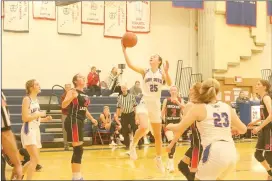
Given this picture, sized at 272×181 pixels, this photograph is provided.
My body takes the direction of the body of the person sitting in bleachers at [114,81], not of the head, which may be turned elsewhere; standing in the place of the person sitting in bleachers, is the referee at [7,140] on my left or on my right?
on my right

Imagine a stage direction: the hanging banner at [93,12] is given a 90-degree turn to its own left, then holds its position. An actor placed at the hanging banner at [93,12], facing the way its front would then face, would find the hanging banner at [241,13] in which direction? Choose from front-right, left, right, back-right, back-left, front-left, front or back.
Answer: front

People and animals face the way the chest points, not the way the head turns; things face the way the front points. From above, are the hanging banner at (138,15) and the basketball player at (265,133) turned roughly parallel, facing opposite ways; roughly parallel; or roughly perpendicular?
roughly perpendicular

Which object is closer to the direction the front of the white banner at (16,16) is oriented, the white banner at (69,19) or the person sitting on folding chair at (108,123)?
the person sitting on folding chair

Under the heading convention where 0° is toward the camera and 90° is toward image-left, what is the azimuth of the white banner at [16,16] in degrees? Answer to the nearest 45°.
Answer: approximately 0°

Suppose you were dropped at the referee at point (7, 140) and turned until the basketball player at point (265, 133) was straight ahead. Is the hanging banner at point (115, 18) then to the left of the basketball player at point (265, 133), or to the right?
left

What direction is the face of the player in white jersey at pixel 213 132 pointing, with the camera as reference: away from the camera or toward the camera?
away from the camera

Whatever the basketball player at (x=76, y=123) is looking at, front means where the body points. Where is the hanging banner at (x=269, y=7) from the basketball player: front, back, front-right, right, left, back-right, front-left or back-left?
left

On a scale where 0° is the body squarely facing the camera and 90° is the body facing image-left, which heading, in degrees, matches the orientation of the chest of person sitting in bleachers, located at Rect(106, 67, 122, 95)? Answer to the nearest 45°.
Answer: approximately 315°

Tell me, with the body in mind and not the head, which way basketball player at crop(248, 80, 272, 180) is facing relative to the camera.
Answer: to the viewer's left

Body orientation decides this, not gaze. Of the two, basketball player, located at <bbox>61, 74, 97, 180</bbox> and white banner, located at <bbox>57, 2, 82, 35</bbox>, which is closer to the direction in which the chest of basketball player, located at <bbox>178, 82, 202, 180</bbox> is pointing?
the basketball player
